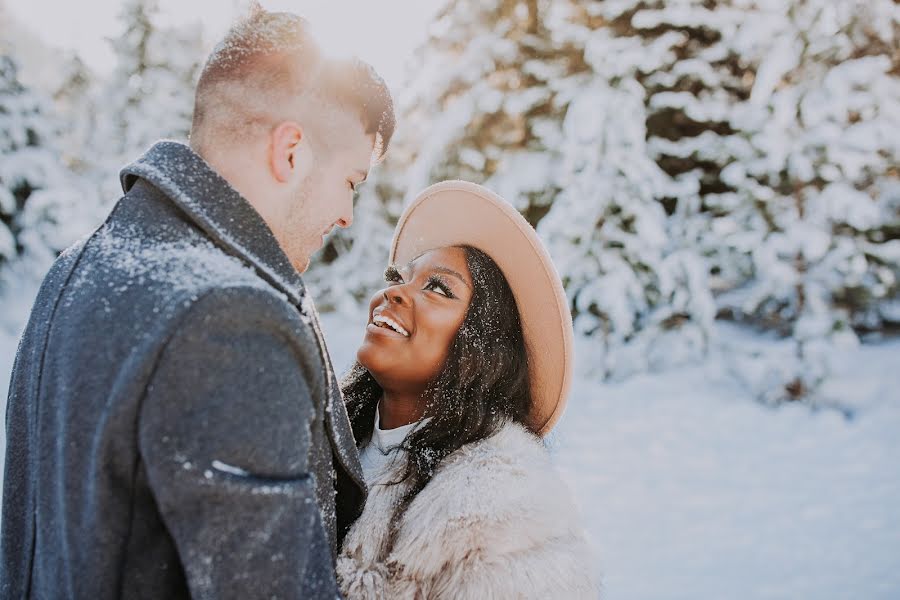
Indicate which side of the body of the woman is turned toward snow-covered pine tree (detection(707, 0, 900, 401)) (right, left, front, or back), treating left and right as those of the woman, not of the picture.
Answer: back

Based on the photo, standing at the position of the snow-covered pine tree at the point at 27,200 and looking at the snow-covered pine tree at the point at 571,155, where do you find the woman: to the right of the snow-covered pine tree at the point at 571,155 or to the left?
right

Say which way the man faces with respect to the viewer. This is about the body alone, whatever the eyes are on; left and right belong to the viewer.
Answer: facing away from the viewer and to the right of the viewer

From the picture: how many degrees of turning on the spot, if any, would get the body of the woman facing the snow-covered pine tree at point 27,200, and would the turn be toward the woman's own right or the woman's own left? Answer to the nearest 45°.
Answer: approximately 90° to the woman's own right

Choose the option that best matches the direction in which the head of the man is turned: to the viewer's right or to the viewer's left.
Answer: to the viewer's right

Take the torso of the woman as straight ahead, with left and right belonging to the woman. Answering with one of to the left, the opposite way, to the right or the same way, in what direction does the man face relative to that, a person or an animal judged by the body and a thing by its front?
the opposite way

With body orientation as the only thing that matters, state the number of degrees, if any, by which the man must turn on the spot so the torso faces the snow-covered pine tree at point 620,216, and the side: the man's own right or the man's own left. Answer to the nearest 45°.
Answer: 0° — they already face it

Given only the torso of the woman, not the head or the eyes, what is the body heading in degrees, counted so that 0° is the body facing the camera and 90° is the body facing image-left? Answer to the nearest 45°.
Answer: approximately 45°
